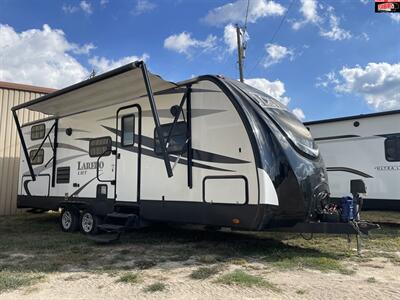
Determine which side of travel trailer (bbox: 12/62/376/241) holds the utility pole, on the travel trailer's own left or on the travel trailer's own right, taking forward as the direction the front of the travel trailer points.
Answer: on the travel trailer's own left

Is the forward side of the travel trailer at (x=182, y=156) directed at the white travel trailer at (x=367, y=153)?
no

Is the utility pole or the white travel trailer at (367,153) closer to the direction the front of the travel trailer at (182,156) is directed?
the white travel trailer

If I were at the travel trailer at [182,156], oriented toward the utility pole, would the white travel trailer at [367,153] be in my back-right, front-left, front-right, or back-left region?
front-right

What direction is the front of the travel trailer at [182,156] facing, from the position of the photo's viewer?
facing the viewer and to the right of the viewer

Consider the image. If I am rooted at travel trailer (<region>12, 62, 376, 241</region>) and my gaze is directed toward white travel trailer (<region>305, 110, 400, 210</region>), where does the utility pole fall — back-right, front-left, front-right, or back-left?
front-left
